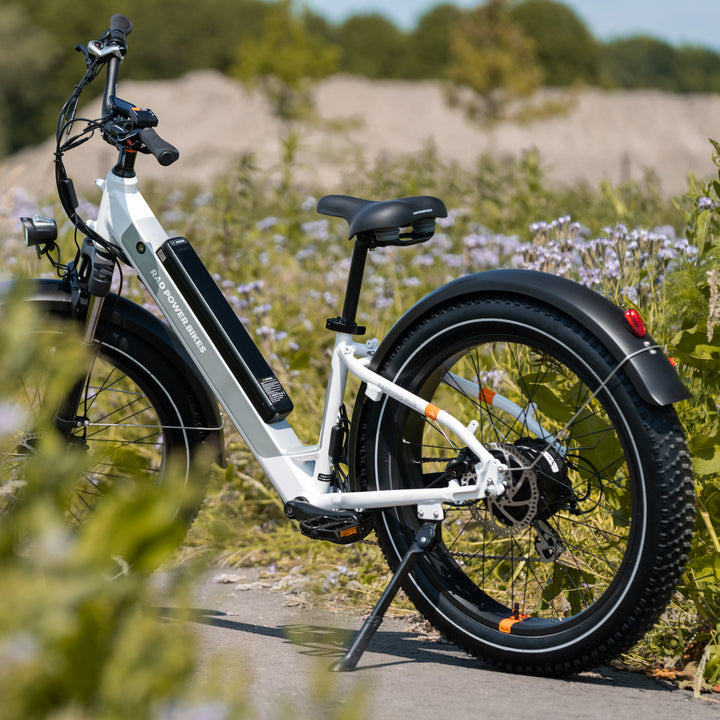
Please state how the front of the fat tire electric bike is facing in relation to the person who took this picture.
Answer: facing away from the viewer and to the left of the viewer
